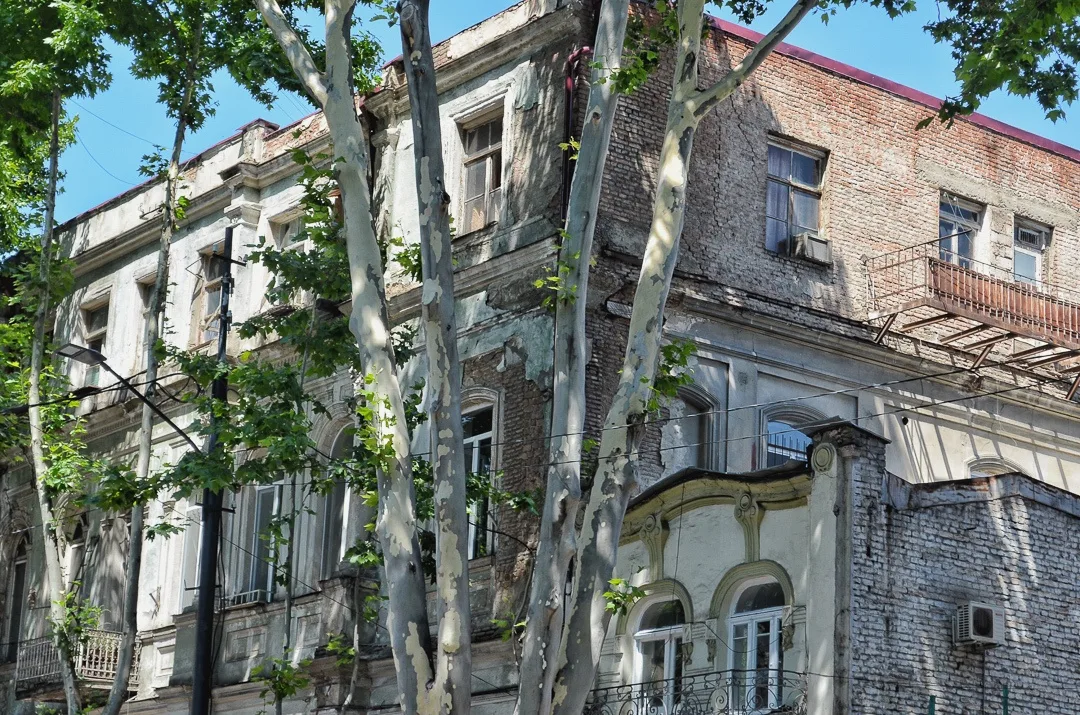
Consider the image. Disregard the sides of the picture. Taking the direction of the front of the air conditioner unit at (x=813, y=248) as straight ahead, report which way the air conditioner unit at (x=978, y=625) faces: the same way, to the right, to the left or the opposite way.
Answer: the same way

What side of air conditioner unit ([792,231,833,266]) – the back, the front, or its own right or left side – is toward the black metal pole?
right

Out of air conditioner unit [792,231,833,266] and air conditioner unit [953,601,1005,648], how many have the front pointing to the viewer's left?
0

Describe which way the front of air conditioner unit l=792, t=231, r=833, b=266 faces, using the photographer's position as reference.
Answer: facing the viewer and to the right of the viewer

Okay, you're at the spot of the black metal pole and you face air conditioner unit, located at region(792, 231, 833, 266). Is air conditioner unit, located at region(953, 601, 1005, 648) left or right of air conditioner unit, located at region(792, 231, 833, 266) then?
right

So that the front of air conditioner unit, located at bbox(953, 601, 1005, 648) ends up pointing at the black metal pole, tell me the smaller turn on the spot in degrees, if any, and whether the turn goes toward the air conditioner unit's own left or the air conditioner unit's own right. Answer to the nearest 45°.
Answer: approximately 135° to the air conditioner unit's own right
